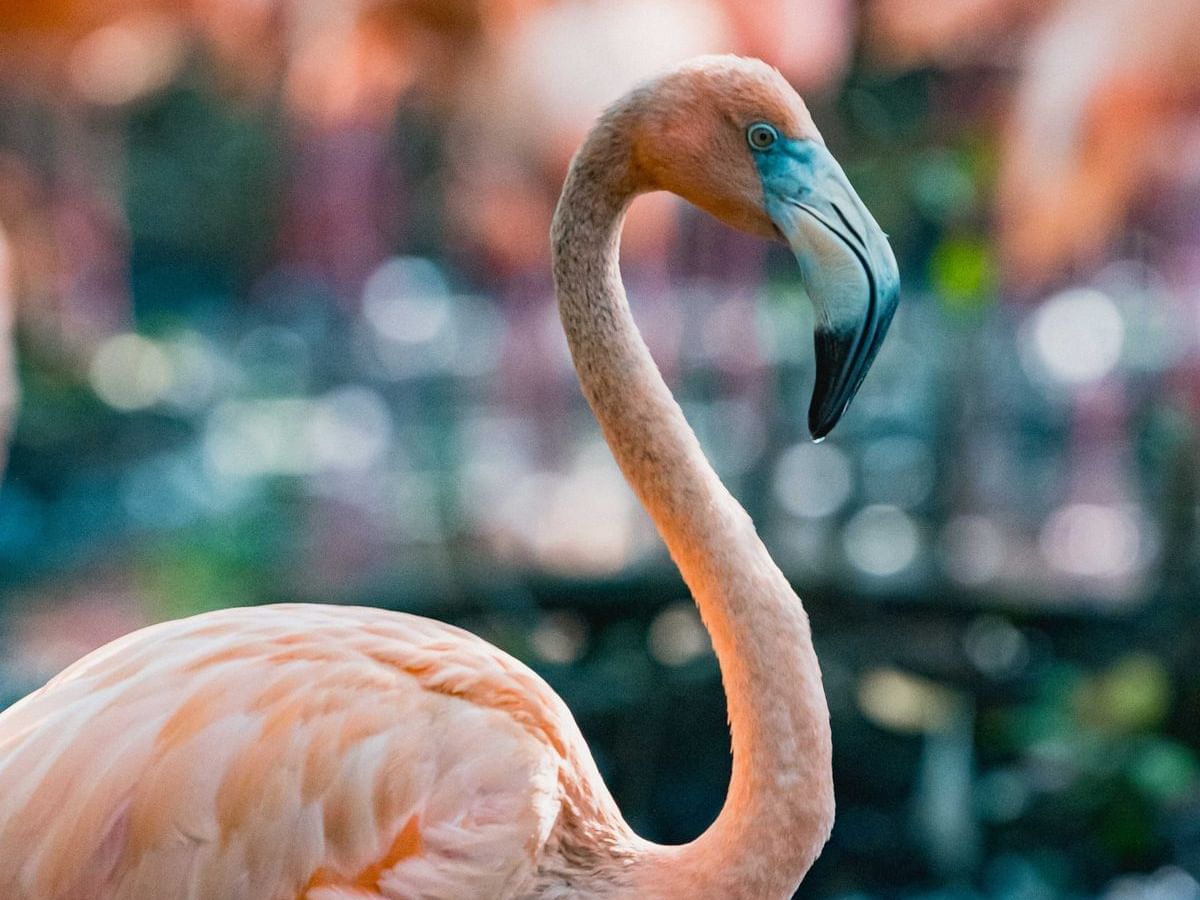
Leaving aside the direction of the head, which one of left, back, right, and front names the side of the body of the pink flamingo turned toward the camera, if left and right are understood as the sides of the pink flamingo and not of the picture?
right
